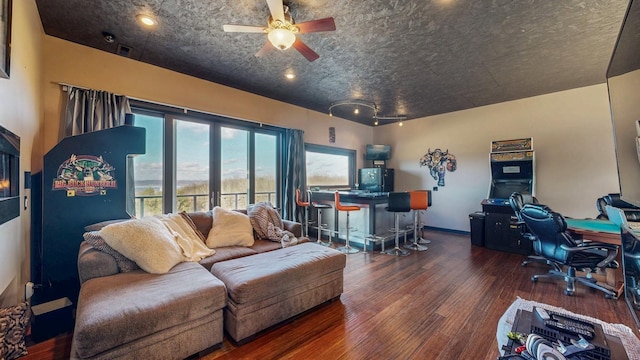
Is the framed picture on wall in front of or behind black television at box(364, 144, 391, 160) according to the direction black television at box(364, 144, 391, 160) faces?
in front

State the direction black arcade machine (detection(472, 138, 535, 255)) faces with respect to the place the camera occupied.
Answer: facing the viewer and to the left of the viewer

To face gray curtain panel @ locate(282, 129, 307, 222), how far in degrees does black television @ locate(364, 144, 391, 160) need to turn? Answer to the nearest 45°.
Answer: approximately 45° to its right

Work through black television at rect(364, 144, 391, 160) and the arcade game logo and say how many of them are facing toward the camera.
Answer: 2

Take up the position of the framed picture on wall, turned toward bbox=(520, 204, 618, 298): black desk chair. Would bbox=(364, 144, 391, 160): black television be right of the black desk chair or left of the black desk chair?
left

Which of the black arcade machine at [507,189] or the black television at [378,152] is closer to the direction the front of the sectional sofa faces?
the black arcade machine

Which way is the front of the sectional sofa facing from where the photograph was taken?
facing the viewer and to the right of the viewer

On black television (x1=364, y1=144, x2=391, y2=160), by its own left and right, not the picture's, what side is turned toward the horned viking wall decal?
left

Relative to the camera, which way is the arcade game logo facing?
toward the camera

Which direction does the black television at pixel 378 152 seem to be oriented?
toward the camera

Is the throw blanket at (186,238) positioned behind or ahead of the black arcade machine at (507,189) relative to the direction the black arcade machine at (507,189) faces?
ahead
